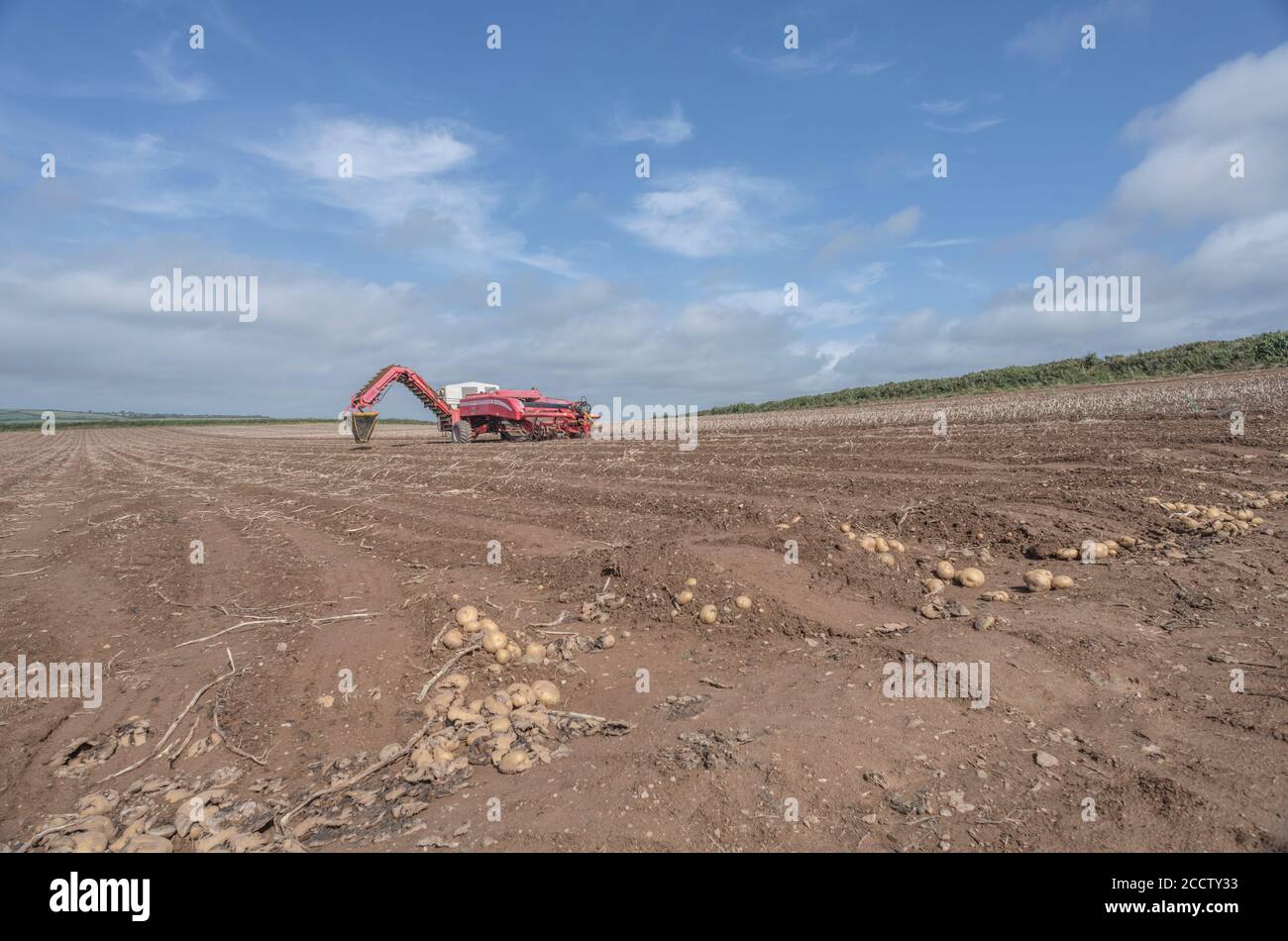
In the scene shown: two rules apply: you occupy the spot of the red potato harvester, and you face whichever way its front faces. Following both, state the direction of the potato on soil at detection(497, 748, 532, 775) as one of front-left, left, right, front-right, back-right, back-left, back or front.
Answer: front-right

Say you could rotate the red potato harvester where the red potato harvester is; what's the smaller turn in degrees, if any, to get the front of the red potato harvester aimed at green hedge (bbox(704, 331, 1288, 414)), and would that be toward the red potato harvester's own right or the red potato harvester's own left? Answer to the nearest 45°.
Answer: approximately 45° to the red potato harvester's own left

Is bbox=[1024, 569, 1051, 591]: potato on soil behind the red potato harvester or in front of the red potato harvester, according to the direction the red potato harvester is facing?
in front

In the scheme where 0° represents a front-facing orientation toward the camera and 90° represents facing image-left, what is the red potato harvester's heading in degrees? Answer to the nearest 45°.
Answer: approximately 315°

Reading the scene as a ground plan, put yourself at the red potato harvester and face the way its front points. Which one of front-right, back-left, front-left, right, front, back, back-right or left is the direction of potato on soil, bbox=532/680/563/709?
front-right
